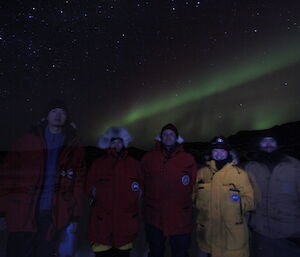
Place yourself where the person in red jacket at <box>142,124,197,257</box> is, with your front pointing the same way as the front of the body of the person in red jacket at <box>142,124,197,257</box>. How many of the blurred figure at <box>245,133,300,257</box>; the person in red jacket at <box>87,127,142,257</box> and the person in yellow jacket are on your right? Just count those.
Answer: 1

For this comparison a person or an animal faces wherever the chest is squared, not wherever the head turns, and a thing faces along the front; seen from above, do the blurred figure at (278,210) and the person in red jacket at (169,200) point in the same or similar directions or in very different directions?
same or similar directions

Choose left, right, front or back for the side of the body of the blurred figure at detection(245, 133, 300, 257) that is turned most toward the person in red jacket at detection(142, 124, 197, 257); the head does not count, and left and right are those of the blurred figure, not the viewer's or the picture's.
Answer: right

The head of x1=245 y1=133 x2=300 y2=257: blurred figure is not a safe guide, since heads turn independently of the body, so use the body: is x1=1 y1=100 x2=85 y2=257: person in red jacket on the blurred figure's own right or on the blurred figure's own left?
on the blurred figure's own right

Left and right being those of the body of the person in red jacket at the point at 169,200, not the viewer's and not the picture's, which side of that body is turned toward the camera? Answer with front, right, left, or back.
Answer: front

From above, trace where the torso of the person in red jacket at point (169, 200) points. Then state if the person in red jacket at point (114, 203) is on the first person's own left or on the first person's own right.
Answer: on the first person's own right

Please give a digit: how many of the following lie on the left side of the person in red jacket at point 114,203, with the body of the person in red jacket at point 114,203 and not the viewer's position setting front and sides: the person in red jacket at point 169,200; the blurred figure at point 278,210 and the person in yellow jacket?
3

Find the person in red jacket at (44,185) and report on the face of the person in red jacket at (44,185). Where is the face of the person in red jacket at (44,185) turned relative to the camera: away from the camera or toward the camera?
toward the camera

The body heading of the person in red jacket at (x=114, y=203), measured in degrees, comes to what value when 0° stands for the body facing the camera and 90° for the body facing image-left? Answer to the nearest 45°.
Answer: approximately 0°

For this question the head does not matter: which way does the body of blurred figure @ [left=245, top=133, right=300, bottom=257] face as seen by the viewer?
toward the camera

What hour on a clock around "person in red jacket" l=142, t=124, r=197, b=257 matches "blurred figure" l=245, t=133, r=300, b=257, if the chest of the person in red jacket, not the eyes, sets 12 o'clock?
The blurred figure is roughly at 9 o'clock from the person in red jacket.

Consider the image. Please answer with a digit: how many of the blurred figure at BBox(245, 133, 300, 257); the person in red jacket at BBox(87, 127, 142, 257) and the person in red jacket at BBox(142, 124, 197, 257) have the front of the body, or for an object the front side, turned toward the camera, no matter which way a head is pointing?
3

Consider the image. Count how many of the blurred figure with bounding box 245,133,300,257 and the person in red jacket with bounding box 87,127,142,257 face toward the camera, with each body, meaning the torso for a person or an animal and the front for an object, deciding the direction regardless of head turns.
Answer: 2

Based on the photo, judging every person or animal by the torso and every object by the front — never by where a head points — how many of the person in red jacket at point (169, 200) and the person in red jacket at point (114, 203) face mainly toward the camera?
2

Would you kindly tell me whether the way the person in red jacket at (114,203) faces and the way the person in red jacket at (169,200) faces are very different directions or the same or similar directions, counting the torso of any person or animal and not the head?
same or similar directions
